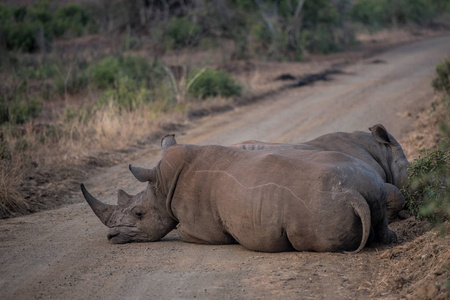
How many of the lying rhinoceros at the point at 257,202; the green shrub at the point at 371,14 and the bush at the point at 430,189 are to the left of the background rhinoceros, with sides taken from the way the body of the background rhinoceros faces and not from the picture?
1

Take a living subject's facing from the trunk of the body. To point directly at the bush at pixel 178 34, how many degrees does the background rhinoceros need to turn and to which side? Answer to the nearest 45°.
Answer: approximately 90° to its left

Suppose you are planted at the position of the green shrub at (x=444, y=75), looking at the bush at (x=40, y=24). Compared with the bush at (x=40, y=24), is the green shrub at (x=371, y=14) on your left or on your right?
right

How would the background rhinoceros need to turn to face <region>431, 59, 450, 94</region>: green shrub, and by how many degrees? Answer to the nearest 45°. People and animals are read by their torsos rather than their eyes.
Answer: approximately 90° to its left

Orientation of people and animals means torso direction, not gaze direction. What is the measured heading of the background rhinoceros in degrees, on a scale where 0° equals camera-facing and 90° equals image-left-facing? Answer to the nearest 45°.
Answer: approximately 270°

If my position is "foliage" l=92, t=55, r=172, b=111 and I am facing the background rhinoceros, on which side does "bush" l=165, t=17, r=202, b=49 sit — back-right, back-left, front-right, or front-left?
back-left

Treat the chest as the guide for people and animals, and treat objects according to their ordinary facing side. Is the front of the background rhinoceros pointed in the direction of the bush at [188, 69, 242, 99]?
no

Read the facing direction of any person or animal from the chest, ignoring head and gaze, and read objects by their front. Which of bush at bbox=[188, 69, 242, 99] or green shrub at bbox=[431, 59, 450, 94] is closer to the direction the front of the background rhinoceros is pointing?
the green shrub

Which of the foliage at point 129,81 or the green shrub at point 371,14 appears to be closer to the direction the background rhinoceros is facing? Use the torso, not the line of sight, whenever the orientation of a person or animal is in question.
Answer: the green shrub

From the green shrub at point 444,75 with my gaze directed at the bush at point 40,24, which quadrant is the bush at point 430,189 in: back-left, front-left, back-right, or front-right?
back-left

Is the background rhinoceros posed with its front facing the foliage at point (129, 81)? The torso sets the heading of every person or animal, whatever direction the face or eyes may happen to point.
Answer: no

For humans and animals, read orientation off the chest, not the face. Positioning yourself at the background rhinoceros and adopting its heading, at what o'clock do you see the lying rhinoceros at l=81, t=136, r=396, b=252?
The lying rhinoceros is roughly at 4 o'clock from the background rhinoceros.

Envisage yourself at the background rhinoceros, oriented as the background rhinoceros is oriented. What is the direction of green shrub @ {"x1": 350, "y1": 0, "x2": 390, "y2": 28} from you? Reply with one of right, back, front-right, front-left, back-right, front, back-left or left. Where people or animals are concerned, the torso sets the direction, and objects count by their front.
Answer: left

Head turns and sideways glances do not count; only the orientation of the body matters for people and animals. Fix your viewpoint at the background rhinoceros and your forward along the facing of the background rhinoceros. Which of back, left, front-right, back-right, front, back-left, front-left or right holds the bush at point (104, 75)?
back-left
